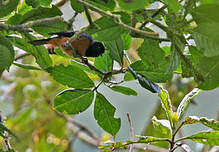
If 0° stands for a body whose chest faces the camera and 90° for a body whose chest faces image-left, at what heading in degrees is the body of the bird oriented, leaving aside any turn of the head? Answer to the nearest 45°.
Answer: approximately 270°
